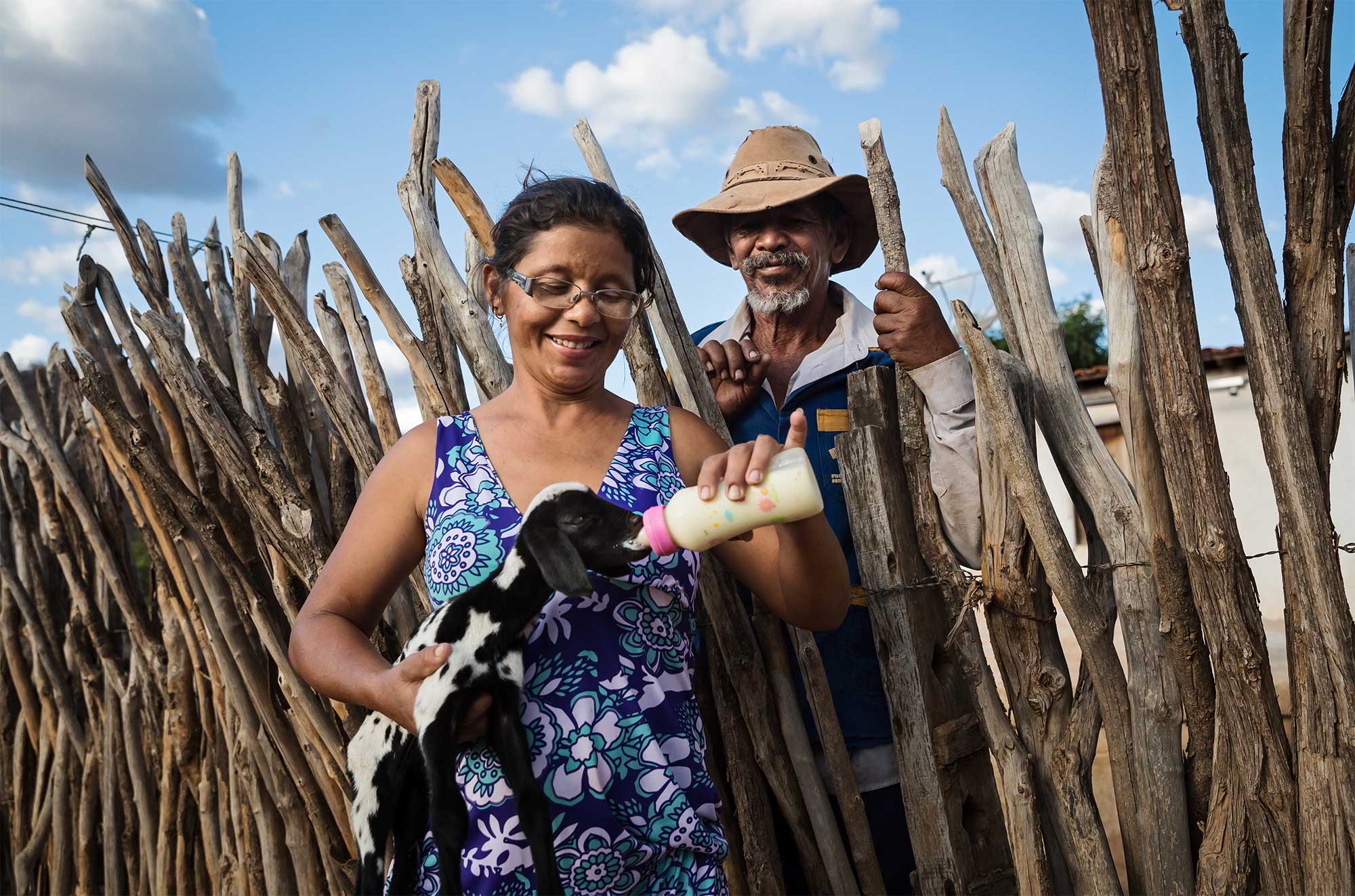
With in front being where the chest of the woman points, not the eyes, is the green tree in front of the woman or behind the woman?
behind

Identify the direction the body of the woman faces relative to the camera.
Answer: toward the camera

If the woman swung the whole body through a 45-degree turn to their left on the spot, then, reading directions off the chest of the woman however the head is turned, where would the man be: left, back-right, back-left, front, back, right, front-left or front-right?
left
